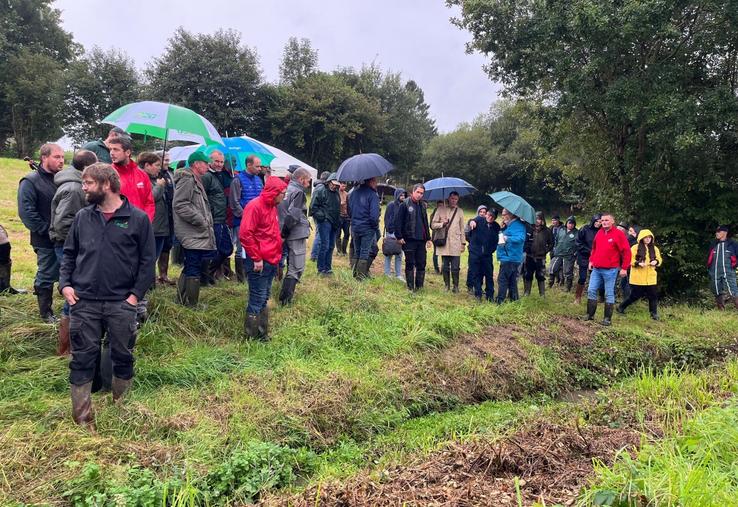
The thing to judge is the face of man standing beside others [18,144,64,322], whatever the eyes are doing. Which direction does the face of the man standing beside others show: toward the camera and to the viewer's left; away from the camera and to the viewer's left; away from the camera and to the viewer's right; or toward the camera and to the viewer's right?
toward the camera and to the viewer's right

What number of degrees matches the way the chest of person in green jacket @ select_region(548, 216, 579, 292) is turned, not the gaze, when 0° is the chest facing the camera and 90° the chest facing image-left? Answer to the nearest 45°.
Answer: approximately 0°

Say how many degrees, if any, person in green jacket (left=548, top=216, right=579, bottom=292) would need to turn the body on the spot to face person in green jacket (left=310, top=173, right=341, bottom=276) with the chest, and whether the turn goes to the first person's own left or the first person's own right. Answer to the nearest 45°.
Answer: approximately 45° to the first person's own right

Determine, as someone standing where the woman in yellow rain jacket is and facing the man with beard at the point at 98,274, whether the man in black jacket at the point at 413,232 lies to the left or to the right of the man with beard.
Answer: right

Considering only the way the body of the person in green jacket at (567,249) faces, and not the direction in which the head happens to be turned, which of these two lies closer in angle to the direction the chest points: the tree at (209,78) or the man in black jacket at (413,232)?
the man in black jacket

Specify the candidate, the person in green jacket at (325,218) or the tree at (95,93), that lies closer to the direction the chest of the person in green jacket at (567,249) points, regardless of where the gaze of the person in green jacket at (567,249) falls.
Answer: the person in green jacket

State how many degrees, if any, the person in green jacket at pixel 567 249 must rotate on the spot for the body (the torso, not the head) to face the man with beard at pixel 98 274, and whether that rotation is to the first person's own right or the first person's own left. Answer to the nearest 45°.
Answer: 0° — they already face them

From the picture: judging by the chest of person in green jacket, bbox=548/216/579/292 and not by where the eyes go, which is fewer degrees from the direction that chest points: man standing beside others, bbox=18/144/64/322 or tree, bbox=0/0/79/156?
the man standing beside others

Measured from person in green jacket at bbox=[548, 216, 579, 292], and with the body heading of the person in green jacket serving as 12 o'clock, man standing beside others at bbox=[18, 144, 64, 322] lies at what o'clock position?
The man standing beside others is roughly at 1 o'clock from the person in green jacket.
